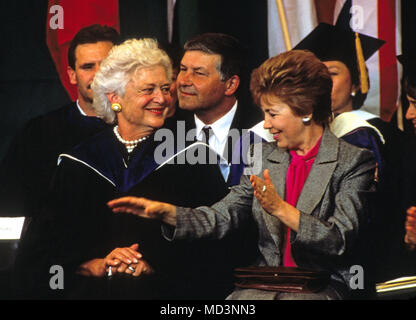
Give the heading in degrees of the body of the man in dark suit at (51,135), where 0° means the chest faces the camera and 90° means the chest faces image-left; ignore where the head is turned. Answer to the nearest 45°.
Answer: approximately 315°

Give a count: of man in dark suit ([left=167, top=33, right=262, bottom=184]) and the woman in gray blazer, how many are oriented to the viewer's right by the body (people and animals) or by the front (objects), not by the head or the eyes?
0

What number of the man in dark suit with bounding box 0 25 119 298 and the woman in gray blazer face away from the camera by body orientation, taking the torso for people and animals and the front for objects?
0

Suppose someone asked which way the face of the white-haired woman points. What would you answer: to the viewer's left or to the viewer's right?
to the viewer's right

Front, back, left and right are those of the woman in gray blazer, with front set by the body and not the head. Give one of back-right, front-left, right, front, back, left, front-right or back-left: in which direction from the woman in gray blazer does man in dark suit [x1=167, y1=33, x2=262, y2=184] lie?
right

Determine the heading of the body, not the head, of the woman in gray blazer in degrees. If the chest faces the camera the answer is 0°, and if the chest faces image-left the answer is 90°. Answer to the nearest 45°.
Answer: approximately 45°
